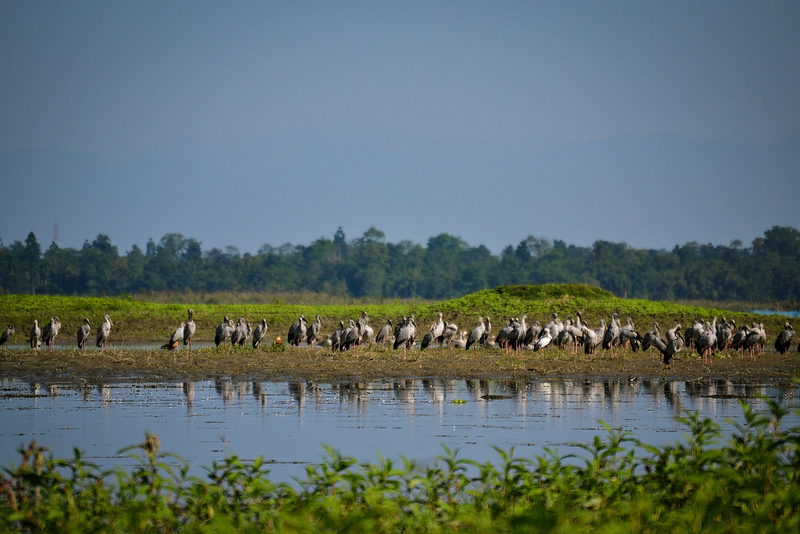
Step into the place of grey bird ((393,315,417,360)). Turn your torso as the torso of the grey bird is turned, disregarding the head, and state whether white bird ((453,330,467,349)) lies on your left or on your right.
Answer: on your left

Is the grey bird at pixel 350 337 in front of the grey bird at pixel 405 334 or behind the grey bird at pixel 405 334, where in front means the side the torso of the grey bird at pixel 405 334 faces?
behind
